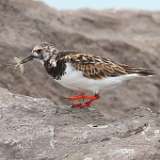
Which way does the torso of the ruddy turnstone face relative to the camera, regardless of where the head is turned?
to the viewer's left
